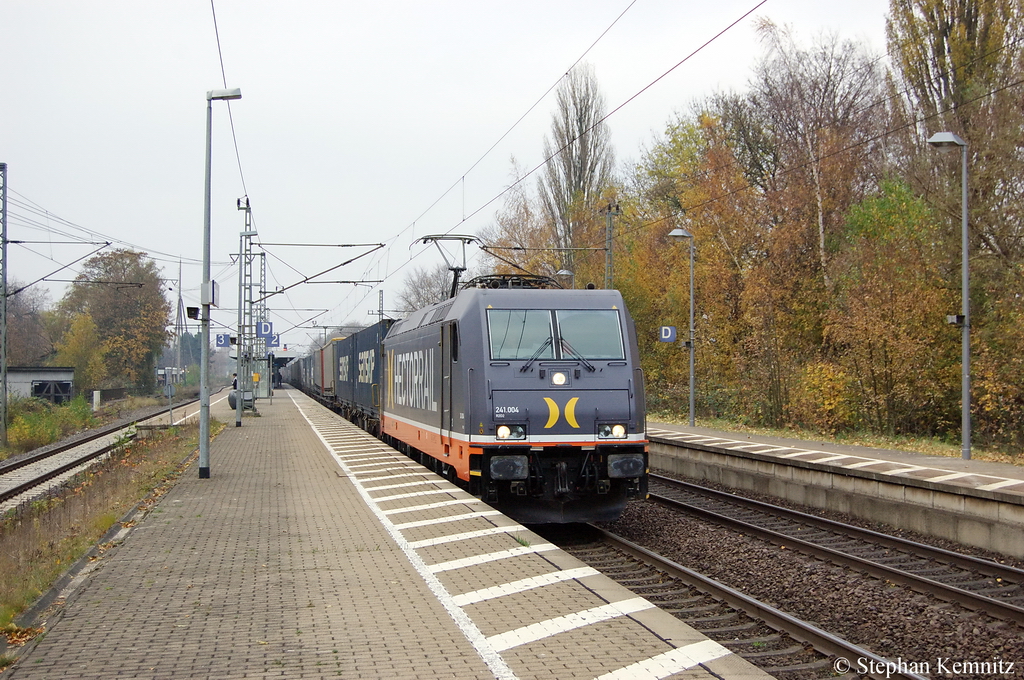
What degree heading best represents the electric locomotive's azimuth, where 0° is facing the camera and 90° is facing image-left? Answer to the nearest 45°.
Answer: approximately 0°

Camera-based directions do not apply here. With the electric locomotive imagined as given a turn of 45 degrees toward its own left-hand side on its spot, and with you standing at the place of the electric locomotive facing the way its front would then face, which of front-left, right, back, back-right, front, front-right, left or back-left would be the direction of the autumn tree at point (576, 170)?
back-left

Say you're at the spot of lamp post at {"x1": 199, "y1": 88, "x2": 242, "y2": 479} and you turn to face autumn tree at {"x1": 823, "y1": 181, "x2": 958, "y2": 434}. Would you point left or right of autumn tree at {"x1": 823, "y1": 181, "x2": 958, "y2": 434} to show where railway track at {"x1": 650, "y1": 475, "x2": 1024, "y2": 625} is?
right

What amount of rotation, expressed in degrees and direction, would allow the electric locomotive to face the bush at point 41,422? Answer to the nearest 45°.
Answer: approximately 135° to its right

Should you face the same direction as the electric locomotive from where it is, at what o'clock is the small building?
The small building is roughly at 5 o'clock from the electric locomotive.

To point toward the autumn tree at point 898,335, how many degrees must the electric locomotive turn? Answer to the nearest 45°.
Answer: approximately 135° to its left

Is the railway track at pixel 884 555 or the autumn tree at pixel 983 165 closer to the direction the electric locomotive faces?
the railway track

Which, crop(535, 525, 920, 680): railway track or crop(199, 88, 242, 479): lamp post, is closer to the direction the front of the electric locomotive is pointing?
the railway track

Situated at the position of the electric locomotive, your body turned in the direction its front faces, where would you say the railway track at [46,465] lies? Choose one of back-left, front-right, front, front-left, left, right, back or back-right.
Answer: back-right

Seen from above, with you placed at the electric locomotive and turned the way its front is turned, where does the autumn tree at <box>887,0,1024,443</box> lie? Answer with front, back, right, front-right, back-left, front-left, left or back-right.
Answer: back-left
